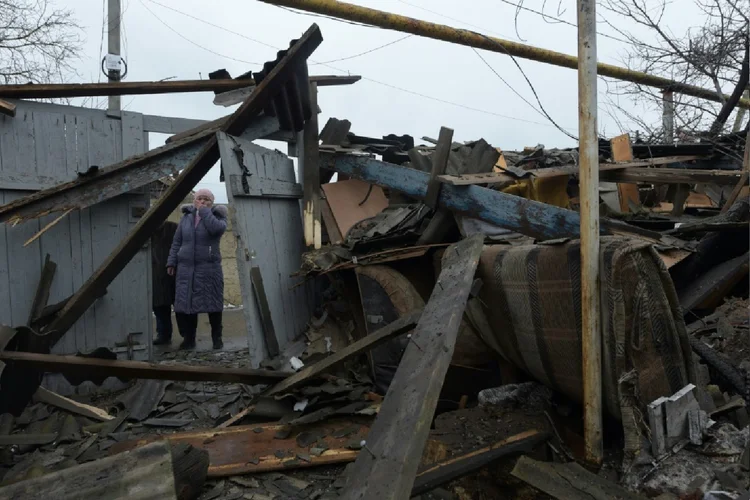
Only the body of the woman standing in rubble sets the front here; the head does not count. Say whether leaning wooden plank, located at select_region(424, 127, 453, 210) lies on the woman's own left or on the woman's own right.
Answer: on the woman's own left

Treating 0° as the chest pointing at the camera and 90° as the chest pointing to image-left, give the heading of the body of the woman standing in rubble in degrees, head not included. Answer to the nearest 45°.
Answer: approximately 0°

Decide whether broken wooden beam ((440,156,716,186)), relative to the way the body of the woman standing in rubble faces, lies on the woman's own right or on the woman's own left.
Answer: on the woman's own left

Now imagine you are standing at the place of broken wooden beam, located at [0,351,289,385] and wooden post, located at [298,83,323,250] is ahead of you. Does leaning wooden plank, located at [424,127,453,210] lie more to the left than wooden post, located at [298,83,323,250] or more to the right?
right

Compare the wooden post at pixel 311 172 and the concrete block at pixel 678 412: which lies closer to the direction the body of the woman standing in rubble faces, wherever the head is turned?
the concrete block

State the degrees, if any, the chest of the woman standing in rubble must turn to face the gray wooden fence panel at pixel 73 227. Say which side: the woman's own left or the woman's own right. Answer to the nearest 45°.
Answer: approximately 45° to the woman's own right

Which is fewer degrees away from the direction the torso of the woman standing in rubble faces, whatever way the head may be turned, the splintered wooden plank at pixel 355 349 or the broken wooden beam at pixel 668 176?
the splintered wooden plank
